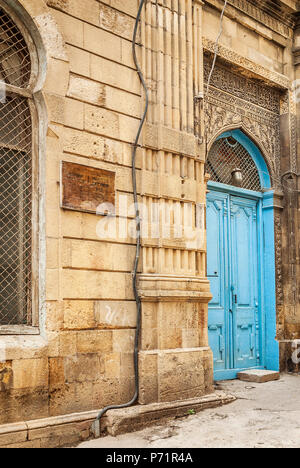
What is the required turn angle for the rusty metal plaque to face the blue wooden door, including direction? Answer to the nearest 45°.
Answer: approximately 90° to its left

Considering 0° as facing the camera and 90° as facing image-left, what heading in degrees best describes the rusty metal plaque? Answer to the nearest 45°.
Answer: approximately 315°
